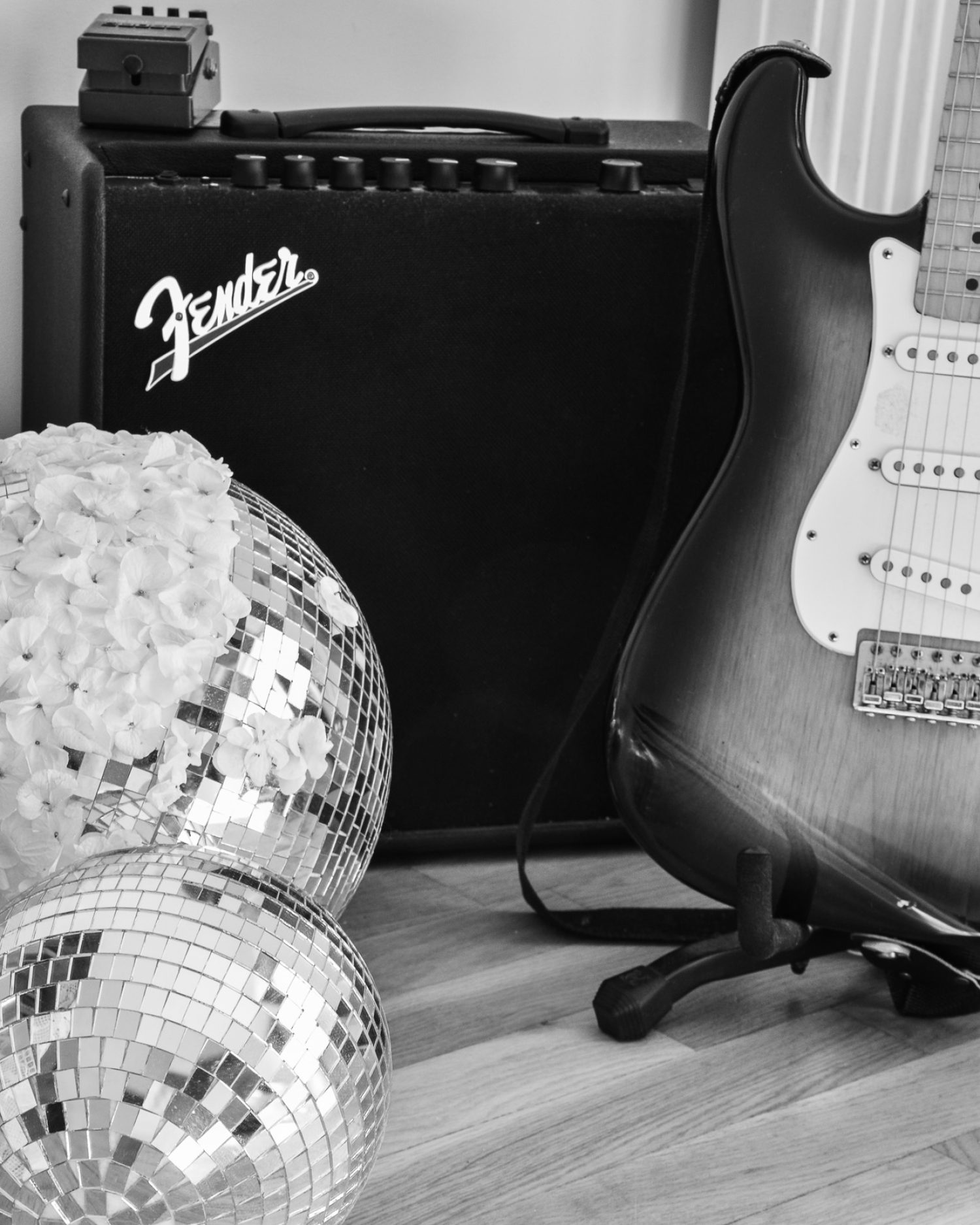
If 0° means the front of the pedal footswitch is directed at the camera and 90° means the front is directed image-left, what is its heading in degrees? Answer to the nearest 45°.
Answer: approximately 0°

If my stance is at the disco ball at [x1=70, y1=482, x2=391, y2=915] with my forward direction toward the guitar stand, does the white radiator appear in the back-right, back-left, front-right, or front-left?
front-left

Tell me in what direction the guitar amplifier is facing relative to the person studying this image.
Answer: facing the viewer

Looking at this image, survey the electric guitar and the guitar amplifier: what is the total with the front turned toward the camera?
2

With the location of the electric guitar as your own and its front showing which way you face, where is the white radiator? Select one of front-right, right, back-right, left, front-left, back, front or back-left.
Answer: back

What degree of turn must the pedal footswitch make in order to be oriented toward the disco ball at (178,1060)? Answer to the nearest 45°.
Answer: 0° — it already faces it
